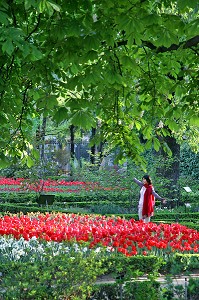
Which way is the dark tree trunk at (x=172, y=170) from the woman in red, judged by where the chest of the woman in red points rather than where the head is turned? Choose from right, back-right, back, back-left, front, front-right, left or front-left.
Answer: back-right

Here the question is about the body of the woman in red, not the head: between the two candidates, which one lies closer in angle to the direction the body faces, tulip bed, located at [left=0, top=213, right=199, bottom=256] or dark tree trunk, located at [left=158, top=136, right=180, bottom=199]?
the tulip bed

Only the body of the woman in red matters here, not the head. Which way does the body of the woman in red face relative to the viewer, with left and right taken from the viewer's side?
facing the viewer and to the left of the viewer
